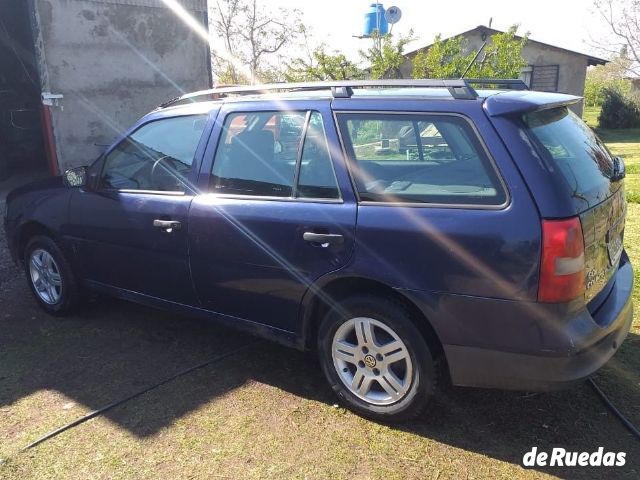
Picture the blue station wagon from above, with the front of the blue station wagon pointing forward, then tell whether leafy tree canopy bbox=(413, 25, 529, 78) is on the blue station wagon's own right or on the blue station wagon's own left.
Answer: on the blue station wagon's own right

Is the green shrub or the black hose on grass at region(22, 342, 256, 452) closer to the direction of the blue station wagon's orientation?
the black hose on grass

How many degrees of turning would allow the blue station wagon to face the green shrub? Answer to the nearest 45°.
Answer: approximately 90° to its right

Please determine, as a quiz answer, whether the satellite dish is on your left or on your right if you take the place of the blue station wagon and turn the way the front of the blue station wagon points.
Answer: on your right

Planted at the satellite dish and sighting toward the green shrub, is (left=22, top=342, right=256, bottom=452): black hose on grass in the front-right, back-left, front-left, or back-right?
back-right

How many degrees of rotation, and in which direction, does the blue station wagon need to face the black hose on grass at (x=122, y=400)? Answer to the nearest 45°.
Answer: approximately 45° to its left

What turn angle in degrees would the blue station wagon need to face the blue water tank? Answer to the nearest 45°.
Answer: approximately 45° to its right

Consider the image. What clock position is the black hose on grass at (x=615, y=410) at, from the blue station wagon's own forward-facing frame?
The black hose on grass is roughly at 5 o'clock from the blue station wagon.

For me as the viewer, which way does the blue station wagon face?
facing away from the viewer and to the left of the viewer
